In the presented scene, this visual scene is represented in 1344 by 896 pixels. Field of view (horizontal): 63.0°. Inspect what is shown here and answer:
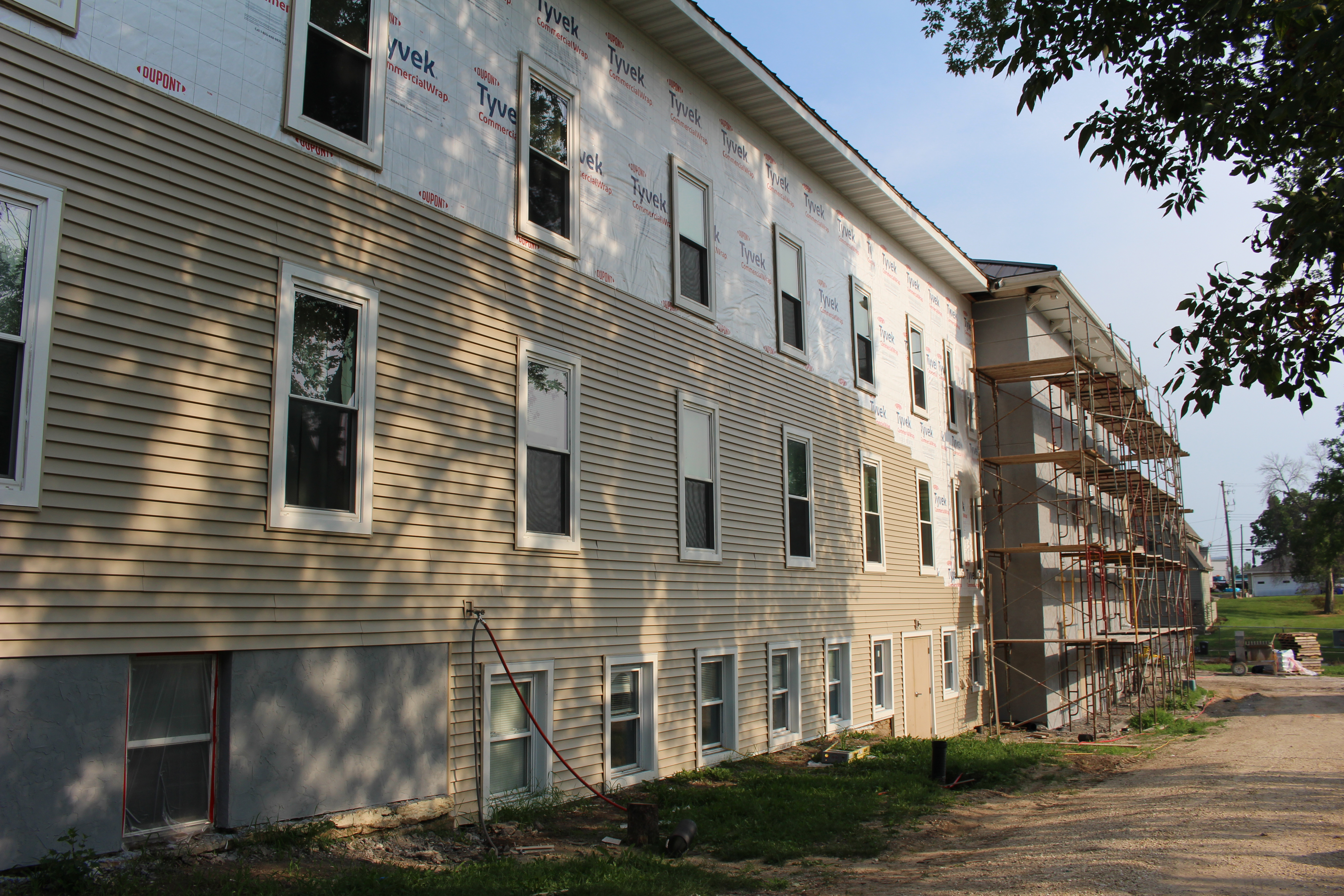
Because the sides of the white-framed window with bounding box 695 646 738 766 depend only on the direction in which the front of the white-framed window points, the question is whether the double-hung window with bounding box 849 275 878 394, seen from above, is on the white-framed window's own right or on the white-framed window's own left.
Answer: on the white-framed window's own left

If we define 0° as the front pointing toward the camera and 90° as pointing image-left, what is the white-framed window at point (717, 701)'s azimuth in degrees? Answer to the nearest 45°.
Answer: approximately 315°

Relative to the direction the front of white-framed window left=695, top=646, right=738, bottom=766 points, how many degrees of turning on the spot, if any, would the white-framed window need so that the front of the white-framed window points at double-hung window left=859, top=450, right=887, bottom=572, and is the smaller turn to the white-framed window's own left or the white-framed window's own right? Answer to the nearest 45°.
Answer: approximately 90° to the white-framed window's own left

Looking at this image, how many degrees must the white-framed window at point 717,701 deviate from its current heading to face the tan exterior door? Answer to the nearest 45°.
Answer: approximately 90° to its left

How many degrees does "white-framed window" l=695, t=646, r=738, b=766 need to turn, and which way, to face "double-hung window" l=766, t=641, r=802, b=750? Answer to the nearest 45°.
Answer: approximately 90° to its left
